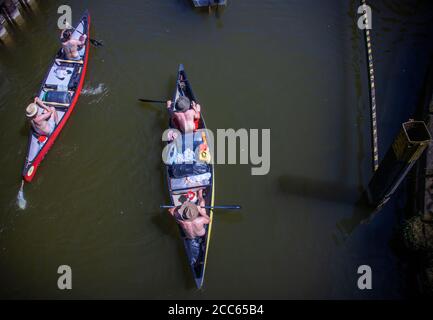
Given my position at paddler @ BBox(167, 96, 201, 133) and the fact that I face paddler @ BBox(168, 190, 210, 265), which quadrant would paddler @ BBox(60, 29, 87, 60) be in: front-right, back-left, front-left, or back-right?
back-right

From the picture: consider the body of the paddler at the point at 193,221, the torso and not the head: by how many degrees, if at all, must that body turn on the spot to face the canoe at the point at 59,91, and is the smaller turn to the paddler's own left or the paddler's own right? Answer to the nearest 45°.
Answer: approximately 45° to the paddler's own left

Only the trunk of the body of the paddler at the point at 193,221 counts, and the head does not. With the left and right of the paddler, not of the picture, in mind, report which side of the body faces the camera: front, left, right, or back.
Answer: back

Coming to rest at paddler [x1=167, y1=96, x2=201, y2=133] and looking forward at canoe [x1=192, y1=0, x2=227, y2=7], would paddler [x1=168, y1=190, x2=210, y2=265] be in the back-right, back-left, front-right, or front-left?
back-right

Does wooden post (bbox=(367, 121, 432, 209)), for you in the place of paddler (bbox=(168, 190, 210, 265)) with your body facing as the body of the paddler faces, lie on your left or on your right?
on your right

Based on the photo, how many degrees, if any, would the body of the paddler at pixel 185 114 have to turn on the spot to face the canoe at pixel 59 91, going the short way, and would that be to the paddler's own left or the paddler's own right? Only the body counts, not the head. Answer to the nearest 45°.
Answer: approximately 45° to the paddler's own left

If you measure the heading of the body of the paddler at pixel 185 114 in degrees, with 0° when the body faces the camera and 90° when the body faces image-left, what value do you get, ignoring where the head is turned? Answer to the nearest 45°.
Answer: approximately 180°
